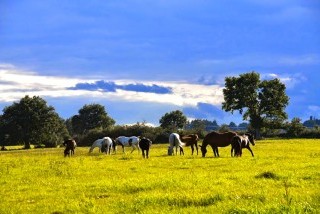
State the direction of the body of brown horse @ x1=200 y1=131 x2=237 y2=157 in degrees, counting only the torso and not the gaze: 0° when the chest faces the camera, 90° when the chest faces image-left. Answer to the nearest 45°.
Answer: approximately 90°
